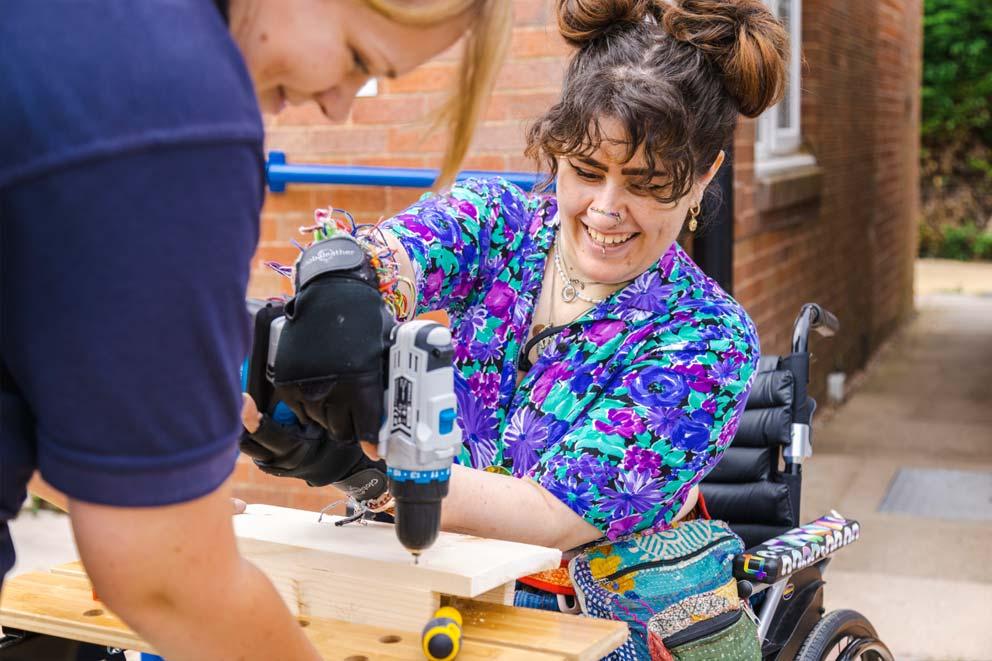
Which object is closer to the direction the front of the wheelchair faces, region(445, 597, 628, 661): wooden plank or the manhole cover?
the wooden plank

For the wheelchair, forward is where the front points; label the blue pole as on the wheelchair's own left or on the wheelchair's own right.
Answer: on the wheelchair's own right

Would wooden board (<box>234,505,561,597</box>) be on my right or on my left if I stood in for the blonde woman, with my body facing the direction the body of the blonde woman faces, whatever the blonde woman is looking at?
on my left

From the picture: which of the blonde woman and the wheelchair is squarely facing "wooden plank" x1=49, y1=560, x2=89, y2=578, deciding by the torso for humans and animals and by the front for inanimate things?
the wheelchair

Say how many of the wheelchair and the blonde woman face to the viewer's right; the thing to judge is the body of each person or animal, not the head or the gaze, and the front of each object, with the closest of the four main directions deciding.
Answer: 1

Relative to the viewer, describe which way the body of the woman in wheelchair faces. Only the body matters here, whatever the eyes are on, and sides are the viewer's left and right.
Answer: facing the viewer and to the left of the viewer

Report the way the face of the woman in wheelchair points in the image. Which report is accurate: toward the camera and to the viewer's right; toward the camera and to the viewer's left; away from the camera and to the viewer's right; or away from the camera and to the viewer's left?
toward the camera and to the viewer's left

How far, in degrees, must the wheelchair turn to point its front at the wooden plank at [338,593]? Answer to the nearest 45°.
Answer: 0° — it already faces it

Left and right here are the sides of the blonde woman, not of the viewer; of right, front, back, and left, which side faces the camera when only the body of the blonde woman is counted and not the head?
right

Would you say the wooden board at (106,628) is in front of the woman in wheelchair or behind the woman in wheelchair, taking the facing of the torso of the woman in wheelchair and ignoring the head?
in front

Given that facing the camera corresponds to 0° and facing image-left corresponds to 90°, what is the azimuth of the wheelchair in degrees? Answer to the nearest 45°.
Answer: approximately 45°

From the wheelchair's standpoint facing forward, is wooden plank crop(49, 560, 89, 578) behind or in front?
in front

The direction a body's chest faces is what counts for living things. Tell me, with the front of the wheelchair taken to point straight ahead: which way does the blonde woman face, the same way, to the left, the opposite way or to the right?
the opposite way

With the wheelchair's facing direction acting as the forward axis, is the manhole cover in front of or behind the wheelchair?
behind
